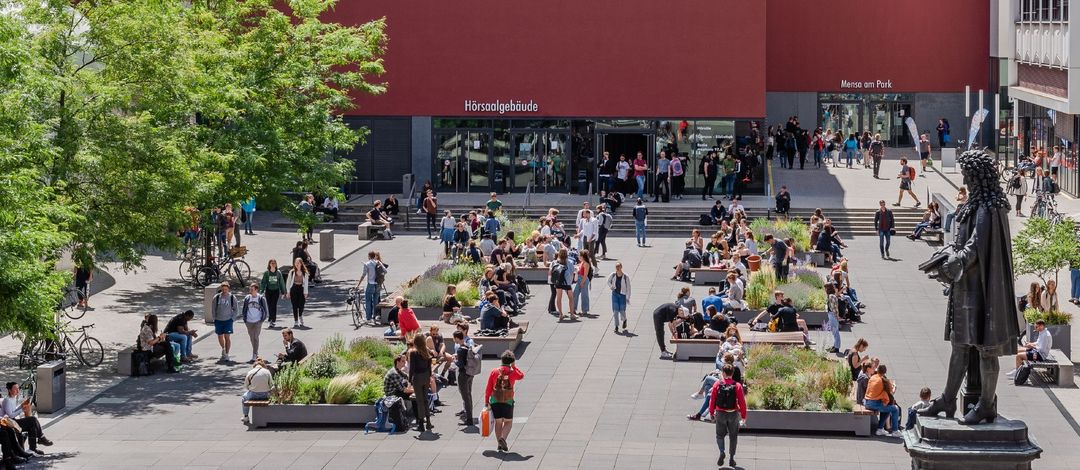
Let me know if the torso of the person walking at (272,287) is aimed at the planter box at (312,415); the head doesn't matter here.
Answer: yes

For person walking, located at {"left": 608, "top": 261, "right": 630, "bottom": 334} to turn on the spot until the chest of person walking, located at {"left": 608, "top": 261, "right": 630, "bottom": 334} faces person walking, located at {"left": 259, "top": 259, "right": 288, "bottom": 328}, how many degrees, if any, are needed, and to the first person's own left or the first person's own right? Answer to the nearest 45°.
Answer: approximately 90° to the first person's own right

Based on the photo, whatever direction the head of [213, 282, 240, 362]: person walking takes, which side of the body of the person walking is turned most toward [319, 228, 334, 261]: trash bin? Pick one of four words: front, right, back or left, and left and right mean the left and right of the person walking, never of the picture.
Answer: back

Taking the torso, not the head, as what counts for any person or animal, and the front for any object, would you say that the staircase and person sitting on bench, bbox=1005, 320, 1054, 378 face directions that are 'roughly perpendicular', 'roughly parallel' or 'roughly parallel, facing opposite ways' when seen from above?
roughly perpendicular
